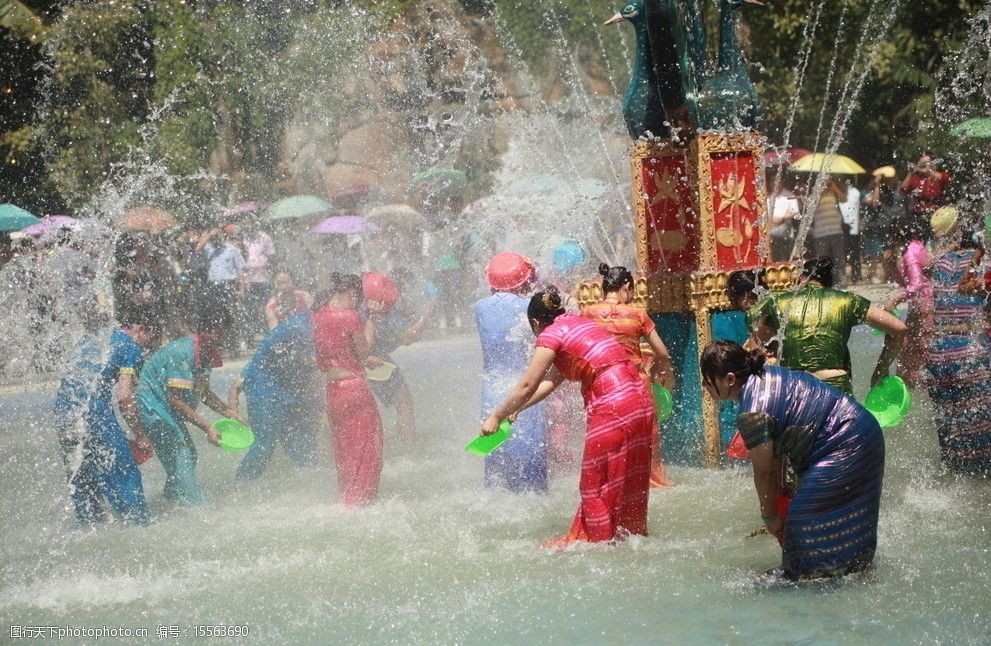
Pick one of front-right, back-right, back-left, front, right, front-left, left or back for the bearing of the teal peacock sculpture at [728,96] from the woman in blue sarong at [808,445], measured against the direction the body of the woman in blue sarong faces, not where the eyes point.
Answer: right

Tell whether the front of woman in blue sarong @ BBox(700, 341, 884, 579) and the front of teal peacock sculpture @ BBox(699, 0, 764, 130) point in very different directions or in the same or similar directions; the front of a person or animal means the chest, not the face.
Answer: very different directions

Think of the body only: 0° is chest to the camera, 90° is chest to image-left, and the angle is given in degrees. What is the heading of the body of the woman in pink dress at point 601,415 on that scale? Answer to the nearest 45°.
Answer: approximately 90°

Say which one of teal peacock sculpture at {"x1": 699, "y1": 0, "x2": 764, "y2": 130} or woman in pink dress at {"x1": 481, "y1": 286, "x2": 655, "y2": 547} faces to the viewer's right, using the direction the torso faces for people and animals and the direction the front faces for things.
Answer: the teal peacock sculpture

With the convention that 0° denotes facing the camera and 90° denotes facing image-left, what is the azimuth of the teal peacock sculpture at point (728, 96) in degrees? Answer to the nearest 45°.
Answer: approximately 270°

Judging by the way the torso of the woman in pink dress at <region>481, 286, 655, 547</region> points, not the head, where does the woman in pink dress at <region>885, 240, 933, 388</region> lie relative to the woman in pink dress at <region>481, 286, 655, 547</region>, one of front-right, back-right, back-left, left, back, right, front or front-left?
back-right

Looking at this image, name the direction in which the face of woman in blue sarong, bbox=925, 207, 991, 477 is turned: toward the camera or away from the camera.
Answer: away from the camera

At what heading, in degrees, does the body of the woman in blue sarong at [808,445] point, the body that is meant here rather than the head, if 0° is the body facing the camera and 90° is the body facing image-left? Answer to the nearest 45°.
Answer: approximately 90°
